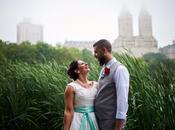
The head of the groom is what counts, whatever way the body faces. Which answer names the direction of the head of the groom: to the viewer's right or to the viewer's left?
to the viewer's left

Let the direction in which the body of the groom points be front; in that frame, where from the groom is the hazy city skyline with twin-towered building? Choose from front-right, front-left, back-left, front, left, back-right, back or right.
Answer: back-right

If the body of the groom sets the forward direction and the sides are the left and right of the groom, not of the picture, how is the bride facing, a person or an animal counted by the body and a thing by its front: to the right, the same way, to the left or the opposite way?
to the left

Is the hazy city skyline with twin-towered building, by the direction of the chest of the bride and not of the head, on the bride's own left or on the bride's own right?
on the bride's own left
